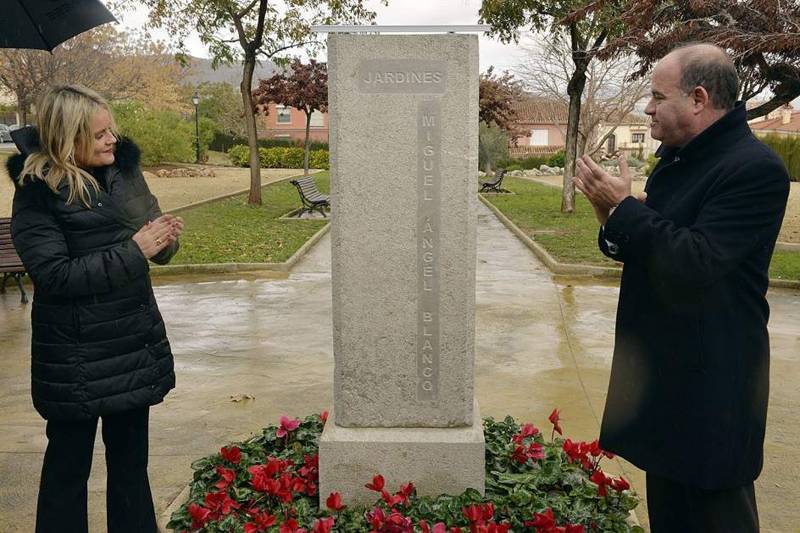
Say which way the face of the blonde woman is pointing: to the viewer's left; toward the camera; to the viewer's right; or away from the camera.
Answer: to the viewer's right

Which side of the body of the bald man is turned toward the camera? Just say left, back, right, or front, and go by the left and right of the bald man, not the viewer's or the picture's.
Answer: left

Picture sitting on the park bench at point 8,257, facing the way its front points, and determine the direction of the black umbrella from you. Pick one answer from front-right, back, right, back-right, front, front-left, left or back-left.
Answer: front-right

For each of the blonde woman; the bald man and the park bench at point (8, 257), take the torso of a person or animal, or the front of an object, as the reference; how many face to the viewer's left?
1

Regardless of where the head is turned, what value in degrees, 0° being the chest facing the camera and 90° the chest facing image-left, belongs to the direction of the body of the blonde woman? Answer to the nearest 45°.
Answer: approximately 315°

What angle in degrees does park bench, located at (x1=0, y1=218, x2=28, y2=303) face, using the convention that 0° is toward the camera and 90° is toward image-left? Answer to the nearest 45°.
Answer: approximately 315°

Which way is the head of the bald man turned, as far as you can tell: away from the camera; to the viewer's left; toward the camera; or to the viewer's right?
to the viewer's left

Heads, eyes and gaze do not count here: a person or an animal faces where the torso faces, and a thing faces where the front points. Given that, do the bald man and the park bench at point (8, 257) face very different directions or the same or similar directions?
very different directions

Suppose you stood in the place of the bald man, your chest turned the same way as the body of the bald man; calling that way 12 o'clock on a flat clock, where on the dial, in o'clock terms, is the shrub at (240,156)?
The shrub is roughly at 2 o'clock from the bald man.

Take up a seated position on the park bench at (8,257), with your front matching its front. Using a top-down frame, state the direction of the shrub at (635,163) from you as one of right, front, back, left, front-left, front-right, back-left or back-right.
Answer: left

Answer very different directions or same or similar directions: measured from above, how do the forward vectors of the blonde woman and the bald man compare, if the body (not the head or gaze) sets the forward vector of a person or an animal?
very different directions

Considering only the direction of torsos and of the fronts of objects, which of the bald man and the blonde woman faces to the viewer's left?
the bald man
